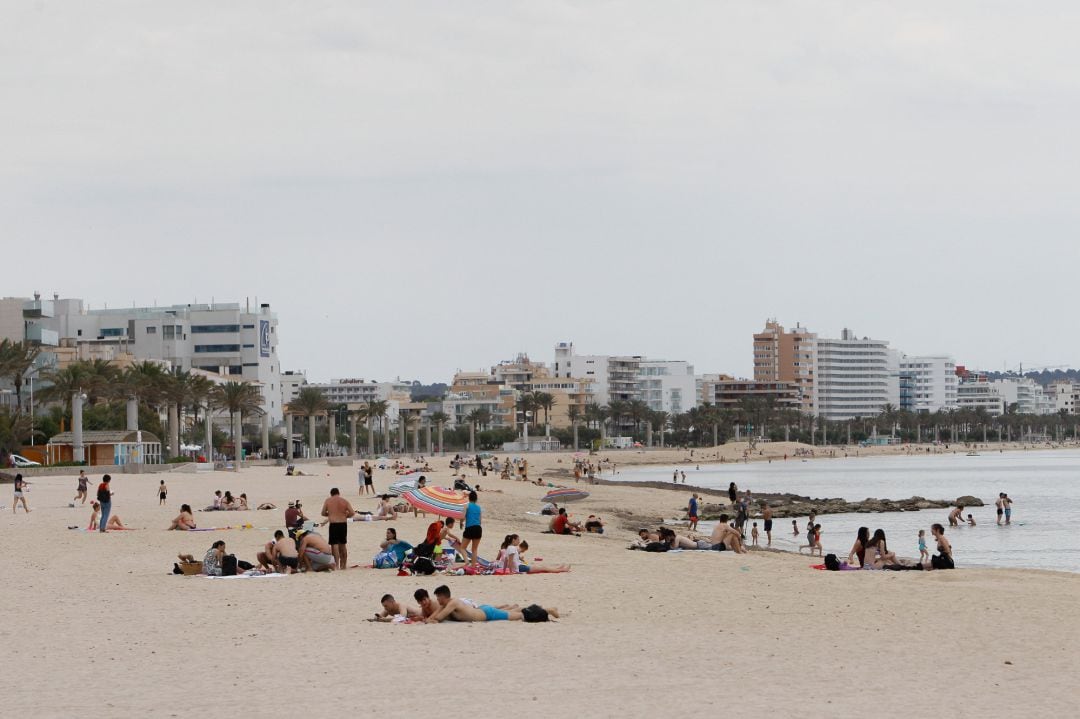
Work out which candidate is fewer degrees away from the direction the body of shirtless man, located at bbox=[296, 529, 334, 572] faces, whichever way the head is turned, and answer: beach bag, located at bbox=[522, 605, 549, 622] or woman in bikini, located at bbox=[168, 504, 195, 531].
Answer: the woman in bikini

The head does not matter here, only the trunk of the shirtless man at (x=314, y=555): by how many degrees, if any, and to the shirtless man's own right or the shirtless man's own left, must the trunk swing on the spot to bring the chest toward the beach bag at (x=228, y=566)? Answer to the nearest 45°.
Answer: approximately 45° to the shirtless man's own left
